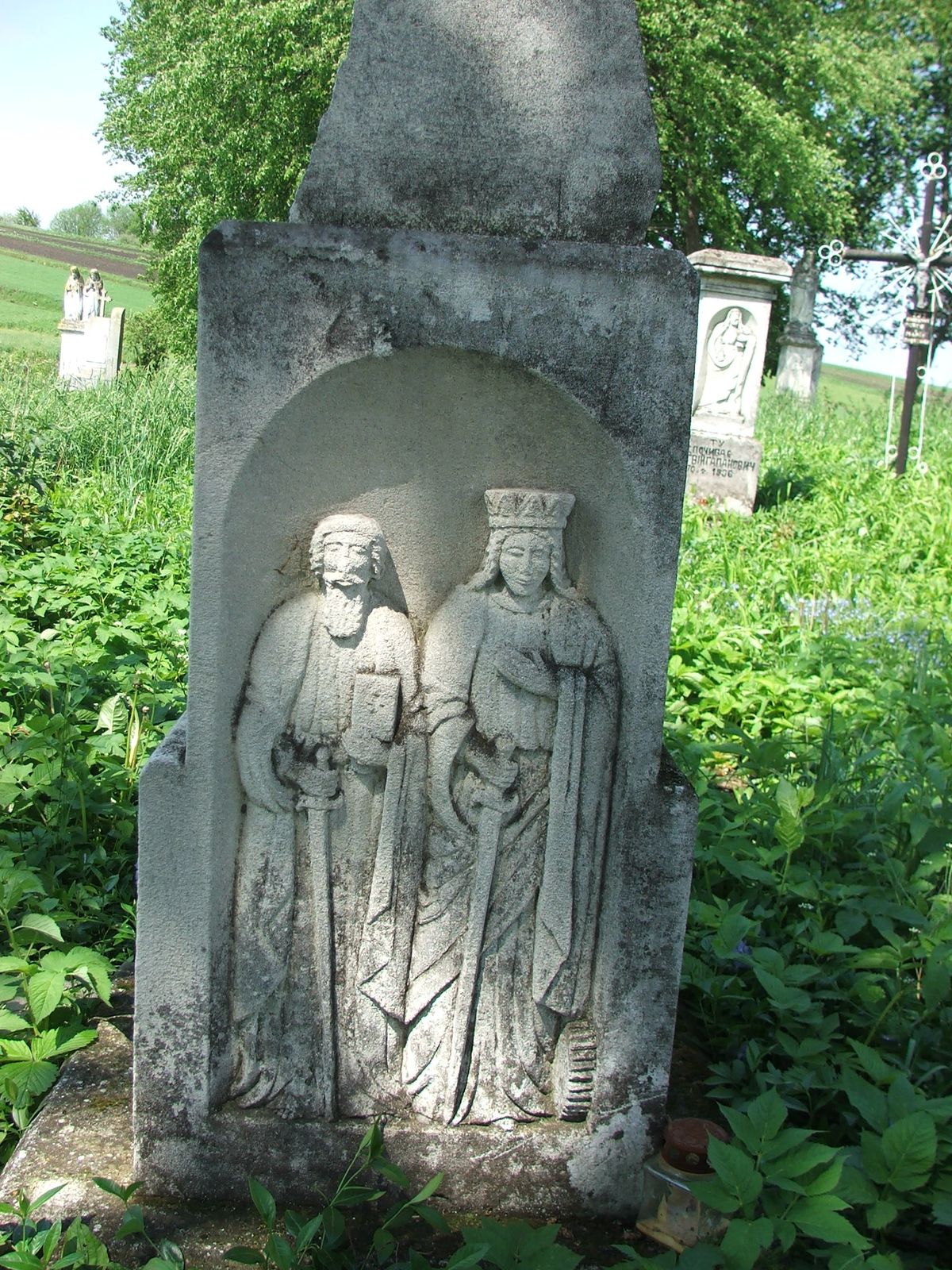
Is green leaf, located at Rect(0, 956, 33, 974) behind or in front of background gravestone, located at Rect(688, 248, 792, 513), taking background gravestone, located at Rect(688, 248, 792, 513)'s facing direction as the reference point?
in front

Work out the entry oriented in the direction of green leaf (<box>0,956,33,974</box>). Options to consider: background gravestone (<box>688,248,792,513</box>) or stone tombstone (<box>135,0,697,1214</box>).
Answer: the background gravestone

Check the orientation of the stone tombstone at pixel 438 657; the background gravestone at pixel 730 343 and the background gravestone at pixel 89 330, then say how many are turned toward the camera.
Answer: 3

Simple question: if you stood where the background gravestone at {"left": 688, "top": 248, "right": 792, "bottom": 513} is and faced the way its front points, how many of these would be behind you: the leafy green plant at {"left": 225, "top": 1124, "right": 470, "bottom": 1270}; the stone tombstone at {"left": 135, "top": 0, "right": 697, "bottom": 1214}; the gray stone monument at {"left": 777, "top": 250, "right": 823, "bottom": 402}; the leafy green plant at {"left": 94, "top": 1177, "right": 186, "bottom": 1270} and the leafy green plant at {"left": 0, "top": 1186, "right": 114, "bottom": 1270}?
1

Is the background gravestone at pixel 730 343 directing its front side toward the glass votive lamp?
yes

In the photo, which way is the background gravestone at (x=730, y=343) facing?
toward the camera

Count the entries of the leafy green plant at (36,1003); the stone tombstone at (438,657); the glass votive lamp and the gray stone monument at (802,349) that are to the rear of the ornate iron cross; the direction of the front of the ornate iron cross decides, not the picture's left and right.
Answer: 1

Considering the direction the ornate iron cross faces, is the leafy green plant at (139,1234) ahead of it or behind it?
ahead

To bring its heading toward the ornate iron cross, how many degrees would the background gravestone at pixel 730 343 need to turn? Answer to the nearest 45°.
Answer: approximately 90° to its left

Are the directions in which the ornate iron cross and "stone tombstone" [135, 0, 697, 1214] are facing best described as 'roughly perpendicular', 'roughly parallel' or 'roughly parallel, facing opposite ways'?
roughly parallel

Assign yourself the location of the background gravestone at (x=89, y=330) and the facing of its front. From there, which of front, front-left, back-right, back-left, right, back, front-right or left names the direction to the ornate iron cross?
front-left

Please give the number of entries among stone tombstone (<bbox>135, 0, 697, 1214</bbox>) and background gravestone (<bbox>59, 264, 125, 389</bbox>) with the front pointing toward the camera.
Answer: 2

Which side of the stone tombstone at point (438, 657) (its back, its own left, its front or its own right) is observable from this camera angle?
front

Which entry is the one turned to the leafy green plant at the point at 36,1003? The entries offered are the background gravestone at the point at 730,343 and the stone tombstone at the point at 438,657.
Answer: the background gravestone

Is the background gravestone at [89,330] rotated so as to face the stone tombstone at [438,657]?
yes

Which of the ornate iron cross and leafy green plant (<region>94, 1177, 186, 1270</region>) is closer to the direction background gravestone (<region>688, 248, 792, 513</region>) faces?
the leafy green plant
